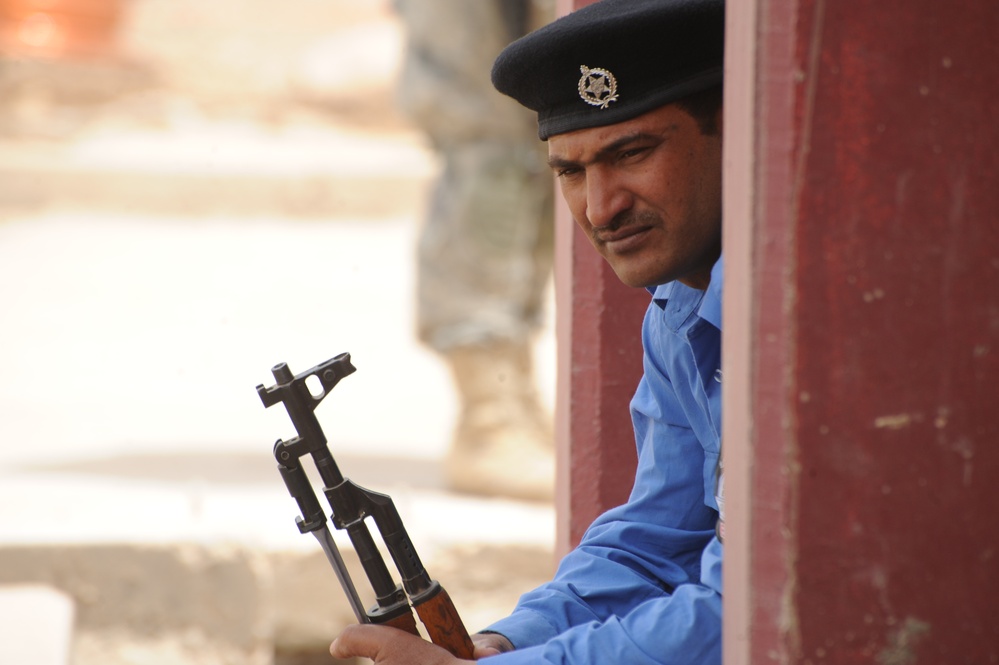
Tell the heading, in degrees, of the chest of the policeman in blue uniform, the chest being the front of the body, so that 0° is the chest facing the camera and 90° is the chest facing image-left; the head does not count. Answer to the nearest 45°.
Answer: approximately 45°

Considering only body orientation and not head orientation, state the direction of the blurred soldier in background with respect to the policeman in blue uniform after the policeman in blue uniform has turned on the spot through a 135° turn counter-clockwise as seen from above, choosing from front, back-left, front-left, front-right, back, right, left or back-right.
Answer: left

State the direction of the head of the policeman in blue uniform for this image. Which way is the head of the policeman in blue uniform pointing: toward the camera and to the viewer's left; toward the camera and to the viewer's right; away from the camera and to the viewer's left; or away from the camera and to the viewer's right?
toward the camera and to the viewer's left
